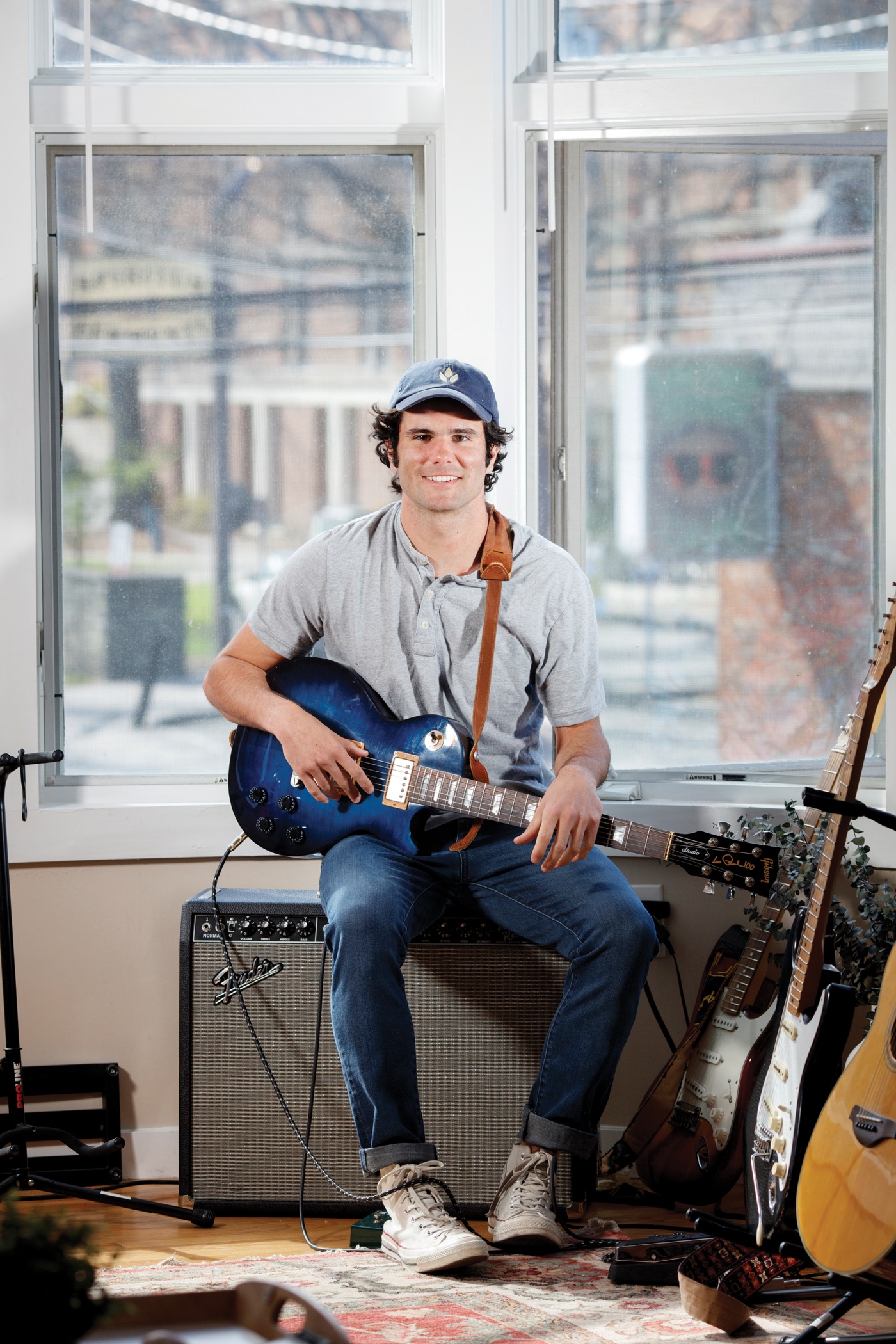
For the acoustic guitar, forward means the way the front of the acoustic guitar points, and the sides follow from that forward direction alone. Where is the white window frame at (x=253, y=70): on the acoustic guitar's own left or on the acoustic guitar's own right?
on the acoustic guitar's own right

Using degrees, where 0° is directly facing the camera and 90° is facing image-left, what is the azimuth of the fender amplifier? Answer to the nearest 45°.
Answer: approximately 0°

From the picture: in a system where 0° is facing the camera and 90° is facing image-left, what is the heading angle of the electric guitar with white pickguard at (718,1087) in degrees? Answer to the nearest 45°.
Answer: approximately 45°

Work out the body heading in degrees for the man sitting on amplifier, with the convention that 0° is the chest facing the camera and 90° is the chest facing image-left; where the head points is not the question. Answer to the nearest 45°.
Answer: approximately 0°
